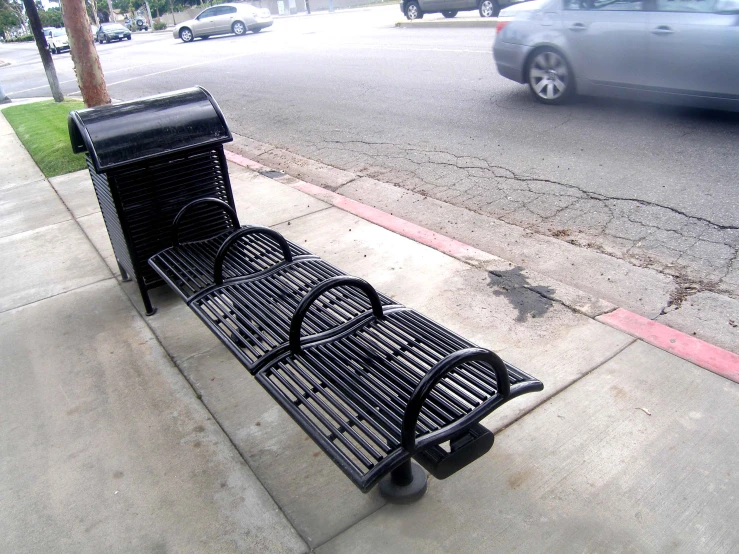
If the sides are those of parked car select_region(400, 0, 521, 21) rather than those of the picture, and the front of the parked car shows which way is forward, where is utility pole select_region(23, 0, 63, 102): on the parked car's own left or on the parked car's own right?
on the parked car's own left

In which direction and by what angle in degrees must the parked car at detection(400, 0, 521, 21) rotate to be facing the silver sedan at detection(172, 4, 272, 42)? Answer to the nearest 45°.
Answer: approximately 45° to its right

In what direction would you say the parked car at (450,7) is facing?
to the viewer's left

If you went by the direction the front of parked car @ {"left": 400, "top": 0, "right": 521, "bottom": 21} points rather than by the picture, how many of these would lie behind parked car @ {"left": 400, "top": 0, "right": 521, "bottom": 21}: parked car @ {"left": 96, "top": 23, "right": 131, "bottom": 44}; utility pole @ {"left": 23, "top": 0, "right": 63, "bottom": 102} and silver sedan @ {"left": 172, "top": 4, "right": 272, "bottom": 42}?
0

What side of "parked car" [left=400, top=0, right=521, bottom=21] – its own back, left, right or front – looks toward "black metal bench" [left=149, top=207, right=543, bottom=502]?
left

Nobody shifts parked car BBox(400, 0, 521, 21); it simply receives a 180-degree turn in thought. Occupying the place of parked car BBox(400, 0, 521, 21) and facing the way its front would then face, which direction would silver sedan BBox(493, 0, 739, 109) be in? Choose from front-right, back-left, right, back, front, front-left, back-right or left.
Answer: right

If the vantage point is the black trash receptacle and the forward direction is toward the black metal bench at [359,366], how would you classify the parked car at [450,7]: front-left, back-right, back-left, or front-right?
back-left

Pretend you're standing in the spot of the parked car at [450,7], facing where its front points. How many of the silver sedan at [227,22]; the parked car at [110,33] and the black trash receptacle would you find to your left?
1
